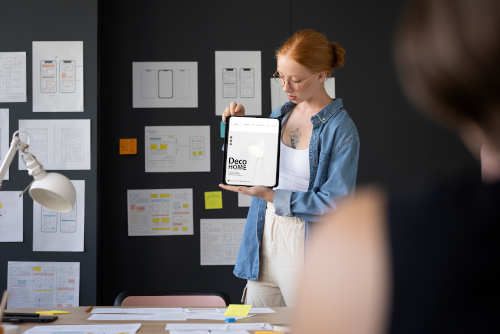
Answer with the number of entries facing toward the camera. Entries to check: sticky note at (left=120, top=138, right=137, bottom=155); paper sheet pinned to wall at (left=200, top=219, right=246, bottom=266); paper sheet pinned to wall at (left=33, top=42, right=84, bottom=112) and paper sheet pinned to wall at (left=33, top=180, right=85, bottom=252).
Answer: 4

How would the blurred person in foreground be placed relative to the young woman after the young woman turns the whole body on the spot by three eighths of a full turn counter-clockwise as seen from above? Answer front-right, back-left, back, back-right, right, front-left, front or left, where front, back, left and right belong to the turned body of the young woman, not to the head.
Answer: right

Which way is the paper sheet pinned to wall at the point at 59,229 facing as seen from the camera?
toward the camera

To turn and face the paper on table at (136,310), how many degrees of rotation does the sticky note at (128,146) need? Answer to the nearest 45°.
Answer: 0° — it already faces it

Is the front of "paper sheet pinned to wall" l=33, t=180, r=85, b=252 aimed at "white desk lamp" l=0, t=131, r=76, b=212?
yes

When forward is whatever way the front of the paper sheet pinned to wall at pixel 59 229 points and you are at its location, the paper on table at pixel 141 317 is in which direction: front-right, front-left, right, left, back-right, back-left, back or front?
front

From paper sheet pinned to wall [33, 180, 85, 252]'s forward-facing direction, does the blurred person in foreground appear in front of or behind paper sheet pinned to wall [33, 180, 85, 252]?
in front

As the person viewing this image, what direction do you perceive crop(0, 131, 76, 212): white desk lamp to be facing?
facing the viewer and to the right of the viewer

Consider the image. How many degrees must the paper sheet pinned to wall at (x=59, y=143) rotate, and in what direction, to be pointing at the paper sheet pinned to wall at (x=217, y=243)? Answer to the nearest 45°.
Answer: approximately 90° to its left

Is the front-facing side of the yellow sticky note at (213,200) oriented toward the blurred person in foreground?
yes

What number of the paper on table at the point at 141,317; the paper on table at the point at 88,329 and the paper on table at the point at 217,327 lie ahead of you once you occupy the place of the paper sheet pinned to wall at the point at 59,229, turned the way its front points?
3
